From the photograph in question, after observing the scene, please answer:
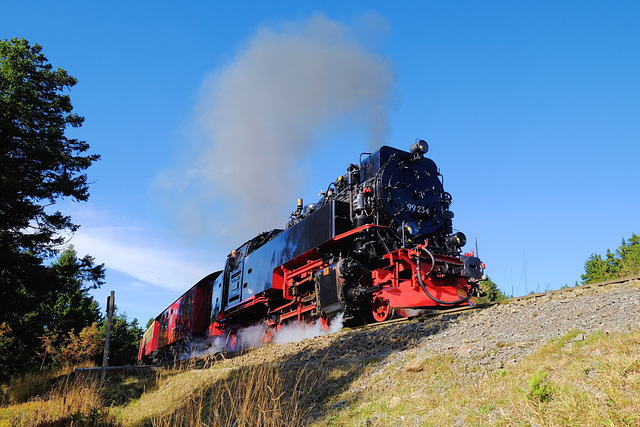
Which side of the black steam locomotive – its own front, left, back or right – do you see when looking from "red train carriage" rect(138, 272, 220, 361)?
back

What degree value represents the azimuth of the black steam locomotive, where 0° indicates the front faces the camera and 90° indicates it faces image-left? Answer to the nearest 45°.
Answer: approximately 315°

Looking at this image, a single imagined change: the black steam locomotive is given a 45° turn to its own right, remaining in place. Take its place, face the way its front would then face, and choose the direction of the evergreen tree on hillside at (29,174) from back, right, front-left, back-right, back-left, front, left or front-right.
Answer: right
